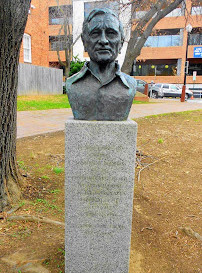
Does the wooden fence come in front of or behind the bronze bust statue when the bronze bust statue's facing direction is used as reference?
behind

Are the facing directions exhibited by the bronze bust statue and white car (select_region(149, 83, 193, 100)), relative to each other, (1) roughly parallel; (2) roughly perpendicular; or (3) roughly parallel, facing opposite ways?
roughly perpendicular

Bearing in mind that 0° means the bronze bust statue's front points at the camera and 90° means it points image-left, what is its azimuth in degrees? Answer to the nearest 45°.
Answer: approximately 0°

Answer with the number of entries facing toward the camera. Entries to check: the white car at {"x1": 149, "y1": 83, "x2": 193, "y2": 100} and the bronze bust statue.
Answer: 1

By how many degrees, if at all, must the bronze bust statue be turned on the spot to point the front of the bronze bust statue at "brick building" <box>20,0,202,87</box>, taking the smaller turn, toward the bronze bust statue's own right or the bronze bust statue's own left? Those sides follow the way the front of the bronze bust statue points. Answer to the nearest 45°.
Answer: approximately 180°
